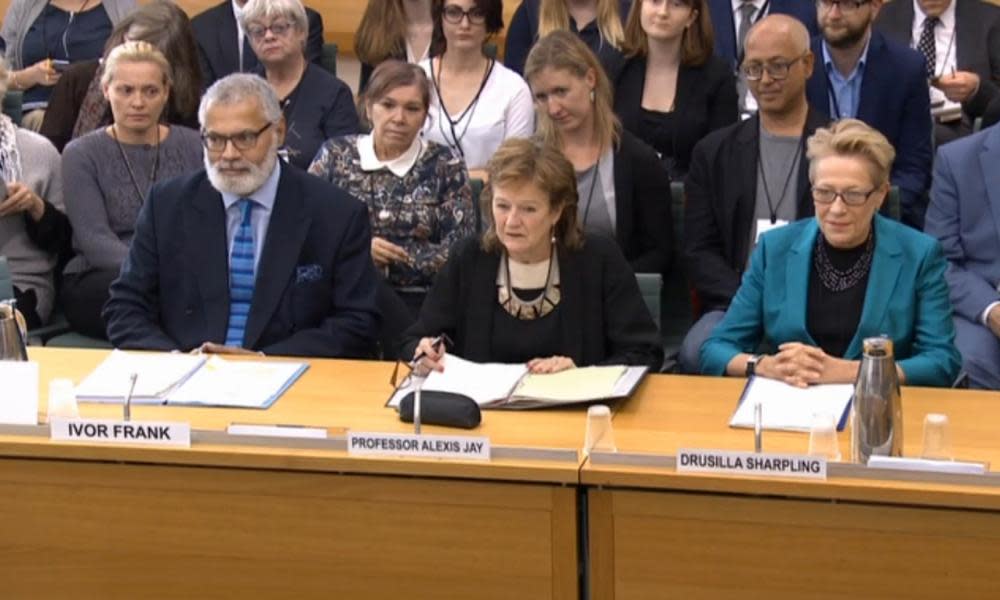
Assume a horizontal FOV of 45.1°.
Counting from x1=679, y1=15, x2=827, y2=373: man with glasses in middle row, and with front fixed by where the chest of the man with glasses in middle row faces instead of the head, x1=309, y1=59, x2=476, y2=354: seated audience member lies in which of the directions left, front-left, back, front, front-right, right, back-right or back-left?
right

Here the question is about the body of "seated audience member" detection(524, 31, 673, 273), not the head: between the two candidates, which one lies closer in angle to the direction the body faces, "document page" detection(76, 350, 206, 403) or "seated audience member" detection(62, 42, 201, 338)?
the document page

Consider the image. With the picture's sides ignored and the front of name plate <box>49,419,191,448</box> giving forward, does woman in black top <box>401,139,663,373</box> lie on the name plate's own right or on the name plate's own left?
on the name plate's own left

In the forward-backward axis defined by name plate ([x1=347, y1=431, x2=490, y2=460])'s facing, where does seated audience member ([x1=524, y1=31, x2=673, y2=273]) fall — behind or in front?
behind

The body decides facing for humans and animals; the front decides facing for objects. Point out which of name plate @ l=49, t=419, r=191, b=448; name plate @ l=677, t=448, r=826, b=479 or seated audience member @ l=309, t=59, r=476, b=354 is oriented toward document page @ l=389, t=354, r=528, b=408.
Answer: the seated audience member

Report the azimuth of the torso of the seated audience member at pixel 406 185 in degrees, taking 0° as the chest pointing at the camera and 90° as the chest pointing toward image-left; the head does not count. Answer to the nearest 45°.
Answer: approximately 0°

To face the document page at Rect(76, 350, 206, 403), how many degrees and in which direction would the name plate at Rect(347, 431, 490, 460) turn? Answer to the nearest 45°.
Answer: approximately 135° to its right

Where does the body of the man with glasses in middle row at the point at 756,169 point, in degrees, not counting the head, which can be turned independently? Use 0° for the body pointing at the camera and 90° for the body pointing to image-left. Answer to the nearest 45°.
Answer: approximately 0°

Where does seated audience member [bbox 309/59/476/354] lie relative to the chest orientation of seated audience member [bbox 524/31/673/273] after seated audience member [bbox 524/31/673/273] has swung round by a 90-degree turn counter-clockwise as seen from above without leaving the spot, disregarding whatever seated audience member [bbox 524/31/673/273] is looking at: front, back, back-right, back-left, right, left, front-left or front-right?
back-right

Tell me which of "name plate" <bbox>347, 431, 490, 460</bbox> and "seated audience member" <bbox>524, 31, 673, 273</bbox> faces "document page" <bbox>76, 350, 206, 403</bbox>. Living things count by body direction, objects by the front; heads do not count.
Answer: the seated audience member
